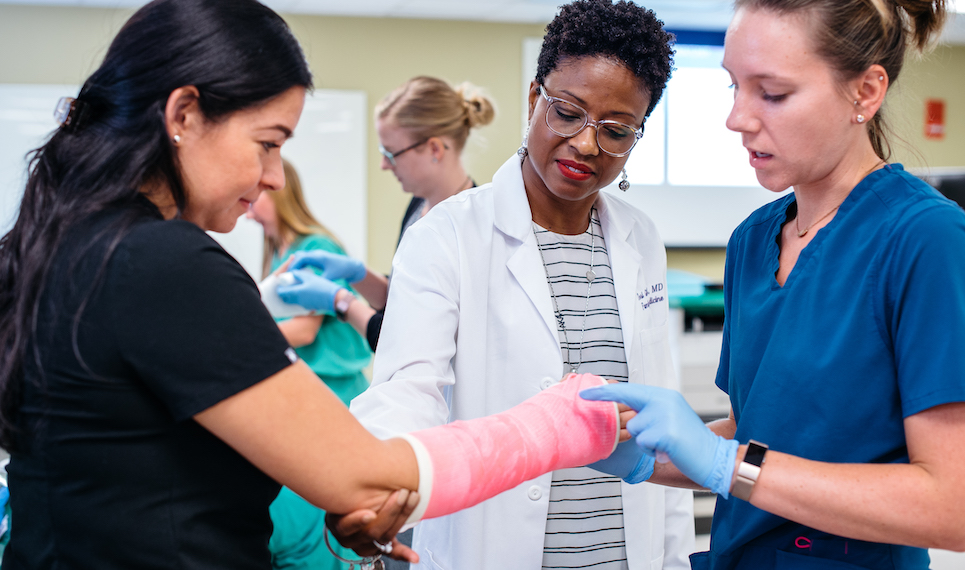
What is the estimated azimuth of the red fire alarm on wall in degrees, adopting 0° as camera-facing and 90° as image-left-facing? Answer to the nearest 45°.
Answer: approximately 0°

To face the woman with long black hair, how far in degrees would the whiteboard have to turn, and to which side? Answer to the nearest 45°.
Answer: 0° — it already faces them

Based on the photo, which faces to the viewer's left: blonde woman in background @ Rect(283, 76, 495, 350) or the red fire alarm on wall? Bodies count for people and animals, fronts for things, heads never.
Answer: the blonde woman in background

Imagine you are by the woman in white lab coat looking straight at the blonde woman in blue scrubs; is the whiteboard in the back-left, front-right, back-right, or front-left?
back-left

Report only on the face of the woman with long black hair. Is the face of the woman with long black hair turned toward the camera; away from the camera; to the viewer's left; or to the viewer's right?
to the viewer's right
